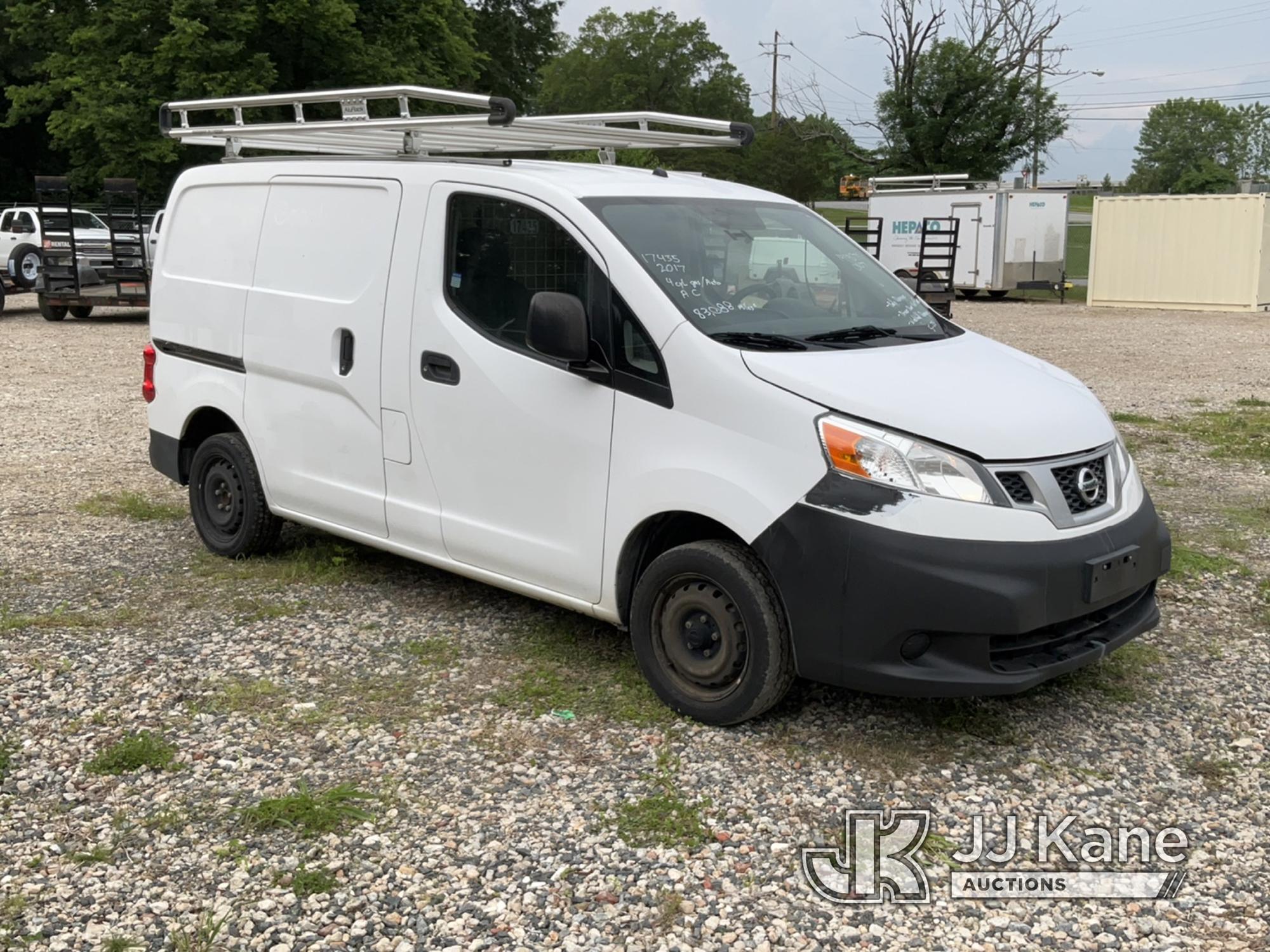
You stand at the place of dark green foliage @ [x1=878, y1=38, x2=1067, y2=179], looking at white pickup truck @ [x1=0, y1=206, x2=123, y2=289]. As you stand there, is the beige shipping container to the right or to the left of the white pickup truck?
left

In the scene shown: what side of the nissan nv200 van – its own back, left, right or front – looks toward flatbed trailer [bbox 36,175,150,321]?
back

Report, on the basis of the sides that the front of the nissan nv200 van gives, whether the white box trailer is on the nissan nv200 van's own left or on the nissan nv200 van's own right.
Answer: on the nissan nv200 van's own left

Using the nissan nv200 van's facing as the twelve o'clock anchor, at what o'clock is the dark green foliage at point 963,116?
The dark green foliage is roughly at 8 o'clock from the nissan nv200 van.

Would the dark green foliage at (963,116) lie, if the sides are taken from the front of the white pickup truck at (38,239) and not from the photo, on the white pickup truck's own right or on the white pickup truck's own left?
on the white pickup truck's own left

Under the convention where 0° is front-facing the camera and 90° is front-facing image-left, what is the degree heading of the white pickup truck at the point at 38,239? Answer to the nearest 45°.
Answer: approximately 315°

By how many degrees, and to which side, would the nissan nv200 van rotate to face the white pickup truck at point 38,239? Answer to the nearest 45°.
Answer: approximately 180°

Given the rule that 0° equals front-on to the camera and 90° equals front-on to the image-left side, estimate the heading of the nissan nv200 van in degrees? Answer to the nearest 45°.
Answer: approximately 315°
